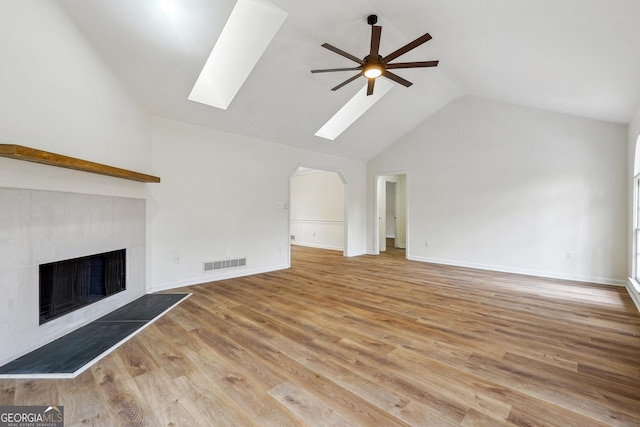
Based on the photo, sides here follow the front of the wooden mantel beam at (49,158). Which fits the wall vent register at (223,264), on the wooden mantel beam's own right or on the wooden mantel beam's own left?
on the wooden mantel beam's own left

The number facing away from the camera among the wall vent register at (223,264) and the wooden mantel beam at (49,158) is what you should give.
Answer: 0

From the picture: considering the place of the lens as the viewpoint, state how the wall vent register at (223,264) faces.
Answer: facing the viewer and to the right of the viewer

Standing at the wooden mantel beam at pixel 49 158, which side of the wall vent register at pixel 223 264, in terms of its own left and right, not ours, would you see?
right
